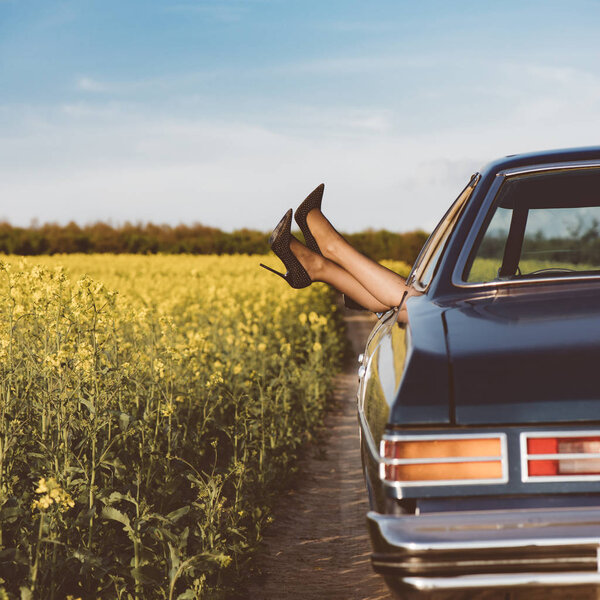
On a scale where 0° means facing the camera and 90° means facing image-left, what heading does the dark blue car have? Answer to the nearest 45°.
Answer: approximately 180°
